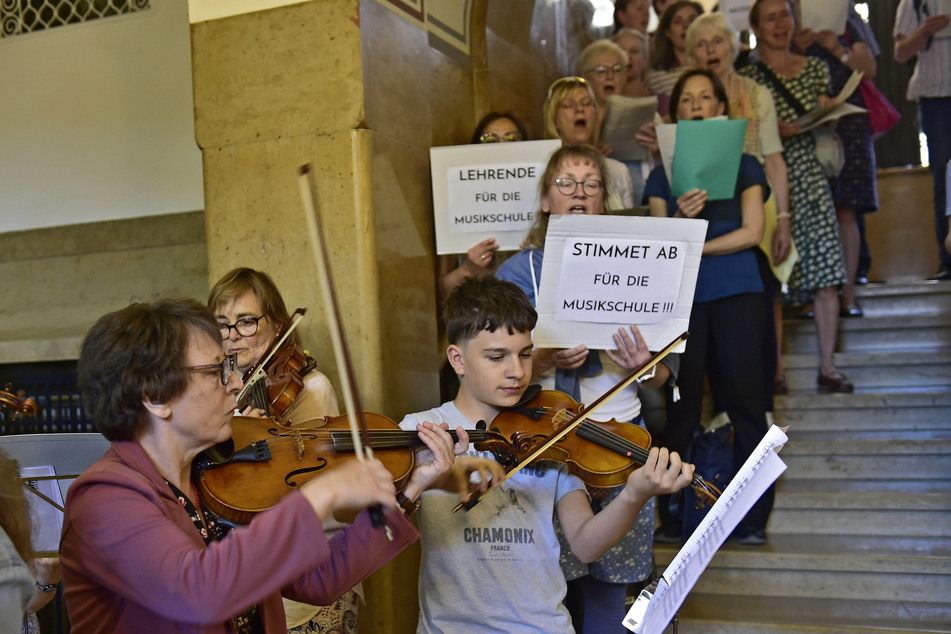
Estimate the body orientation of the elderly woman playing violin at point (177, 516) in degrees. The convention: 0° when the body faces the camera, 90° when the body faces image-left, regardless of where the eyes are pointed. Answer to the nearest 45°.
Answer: approximately 270°

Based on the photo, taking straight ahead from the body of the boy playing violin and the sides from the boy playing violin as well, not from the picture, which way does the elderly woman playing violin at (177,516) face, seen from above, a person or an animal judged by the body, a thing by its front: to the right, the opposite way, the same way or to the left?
to the left

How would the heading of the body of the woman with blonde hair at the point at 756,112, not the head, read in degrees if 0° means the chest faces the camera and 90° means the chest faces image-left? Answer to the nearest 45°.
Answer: approximately 45°

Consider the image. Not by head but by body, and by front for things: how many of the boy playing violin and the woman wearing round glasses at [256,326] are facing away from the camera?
0

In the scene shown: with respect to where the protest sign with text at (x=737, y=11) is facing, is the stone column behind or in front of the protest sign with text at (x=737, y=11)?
in front

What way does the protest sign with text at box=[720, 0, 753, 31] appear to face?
toward the camera

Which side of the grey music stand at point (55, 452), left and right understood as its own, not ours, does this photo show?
back

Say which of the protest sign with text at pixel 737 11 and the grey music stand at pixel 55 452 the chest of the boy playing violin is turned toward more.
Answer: the grey music stand

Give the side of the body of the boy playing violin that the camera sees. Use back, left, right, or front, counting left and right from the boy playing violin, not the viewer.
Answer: front

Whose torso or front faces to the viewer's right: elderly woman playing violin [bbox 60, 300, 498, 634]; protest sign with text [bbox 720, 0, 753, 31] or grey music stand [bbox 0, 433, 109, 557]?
the elderly woman playing violin

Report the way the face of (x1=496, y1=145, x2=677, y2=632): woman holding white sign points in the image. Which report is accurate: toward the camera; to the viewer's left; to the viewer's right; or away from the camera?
toward the camera

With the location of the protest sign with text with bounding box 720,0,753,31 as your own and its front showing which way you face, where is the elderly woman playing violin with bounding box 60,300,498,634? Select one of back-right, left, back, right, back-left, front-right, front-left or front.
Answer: front

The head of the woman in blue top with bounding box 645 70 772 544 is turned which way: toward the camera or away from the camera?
toward the camera
